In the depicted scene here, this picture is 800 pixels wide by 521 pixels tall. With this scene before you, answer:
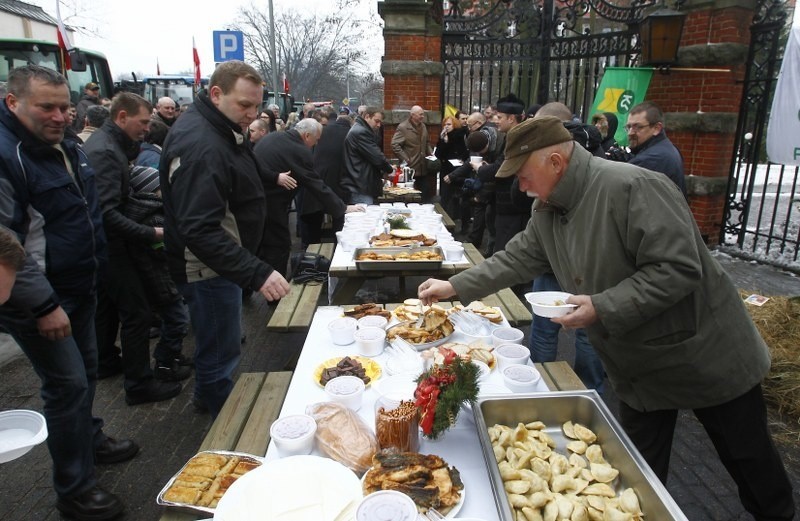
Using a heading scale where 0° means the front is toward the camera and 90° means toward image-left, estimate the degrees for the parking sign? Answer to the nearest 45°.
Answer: approximately 0°

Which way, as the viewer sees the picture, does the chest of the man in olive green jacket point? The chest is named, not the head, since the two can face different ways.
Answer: to the viewer's left

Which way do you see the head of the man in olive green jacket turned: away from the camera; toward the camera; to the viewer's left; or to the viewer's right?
to the viewer's left

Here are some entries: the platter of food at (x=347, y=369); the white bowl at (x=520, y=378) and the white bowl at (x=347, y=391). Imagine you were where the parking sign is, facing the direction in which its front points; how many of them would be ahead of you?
3

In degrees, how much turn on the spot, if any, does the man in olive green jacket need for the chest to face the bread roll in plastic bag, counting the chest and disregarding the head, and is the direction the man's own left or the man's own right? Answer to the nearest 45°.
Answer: approximately 45° to the man's own left

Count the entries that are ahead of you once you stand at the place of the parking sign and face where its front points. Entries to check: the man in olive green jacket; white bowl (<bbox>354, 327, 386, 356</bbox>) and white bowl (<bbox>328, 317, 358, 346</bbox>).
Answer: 3

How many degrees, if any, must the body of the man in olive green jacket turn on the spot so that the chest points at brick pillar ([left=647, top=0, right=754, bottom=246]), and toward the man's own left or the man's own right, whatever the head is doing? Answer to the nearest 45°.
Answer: approximately 90° to the man's own right

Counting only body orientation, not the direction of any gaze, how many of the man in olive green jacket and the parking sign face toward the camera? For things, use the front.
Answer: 1

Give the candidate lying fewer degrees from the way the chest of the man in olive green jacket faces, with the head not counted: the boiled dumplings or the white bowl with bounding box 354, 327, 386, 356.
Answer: the white bowl

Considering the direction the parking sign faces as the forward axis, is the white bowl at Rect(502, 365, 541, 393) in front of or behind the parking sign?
in front

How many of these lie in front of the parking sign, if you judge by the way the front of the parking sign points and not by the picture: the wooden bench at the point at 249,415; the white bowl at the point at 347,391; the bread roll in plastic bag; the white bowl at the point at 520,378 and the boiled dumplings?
5

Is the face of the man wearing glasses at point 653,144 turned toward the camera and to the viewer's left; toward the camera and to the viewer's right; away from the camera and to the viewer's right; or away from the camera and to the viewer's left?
toward the camera and to the viewer's left

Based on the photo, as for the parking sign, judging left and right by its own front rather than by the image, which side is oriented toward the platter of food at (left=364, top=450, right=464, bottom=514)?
front

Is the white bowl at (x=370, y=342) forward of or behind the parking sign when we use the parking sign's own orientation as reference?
forward

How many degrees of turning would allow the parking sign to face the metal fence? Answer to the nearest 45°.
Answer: approximately 45° to its left
